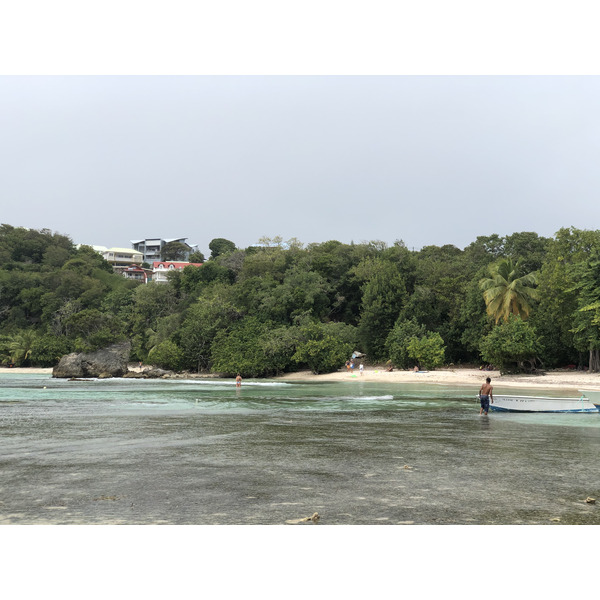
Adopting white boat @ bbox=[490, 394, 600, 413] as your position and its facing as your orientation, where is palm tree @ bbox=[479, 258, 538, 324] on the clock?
The palm tree is roughly at 3 o'clock from the white boat.

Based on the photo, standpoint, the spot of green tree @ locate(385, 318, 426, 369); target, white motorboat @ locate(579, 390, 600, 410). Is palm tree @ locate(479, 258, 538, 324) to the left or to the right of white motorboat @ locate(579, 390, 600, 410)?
left

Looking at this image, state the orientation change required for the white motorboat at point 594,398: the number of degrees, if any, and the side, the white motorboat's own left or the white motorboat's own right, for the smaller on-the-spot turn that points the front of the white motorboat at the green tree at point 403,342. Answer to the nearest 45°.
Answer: approximately 45° to the white motorboat's own right

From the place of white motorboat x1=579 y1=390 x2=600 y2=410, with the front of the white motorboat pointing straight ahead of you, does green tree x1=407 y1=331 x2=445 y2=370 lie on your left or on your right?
on your right

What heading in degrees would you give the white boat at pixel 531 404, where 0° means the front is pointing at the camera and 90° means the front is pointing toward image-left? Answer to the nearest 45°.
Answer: approximately 90°

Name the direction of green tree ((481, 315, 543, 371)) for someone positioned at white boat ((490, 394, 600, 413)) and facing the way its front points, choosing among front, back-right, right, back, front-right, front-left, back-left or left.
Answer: right

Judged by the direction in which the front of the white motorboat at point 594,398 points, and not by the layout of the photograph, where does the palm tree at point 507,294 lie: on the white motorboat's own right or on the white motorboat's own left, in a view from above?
on the white motorboat's own right

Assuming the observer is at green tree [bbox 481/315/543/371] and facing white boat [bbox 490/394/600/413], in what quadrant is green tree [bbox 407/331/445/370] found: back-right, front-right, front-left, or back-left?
back-right
